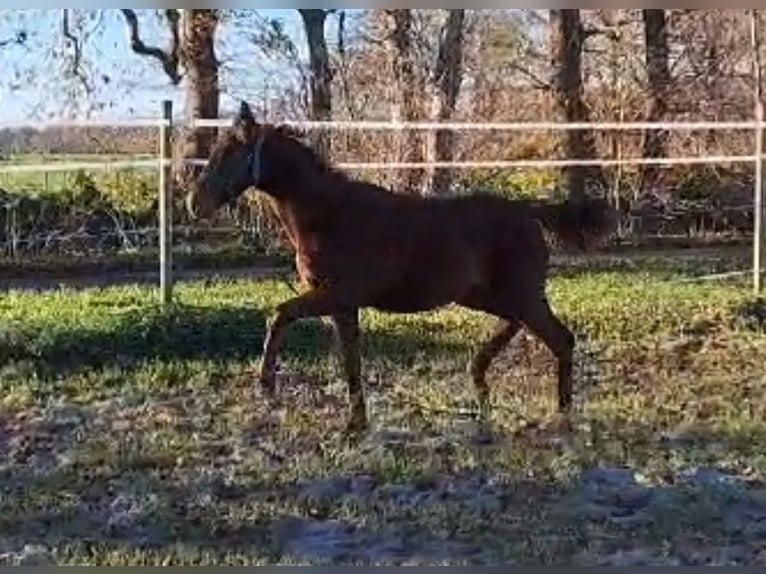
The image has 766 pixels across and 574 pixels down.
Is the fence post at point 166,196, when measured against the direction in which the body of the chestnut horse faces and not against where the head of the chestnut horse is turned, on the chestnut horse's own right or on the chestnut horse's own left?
on the chestnut horse's own right

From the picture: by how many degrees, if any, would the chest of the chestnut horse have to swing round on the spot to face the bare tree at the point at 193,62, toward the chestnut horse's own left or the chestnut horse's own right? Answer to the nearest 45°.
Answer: approximately 90° to the chestnut horse's own right

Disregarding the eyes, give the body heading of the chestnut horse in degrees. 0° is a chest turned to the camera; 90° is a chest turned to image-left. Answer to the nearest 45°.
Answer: approximately 90°
